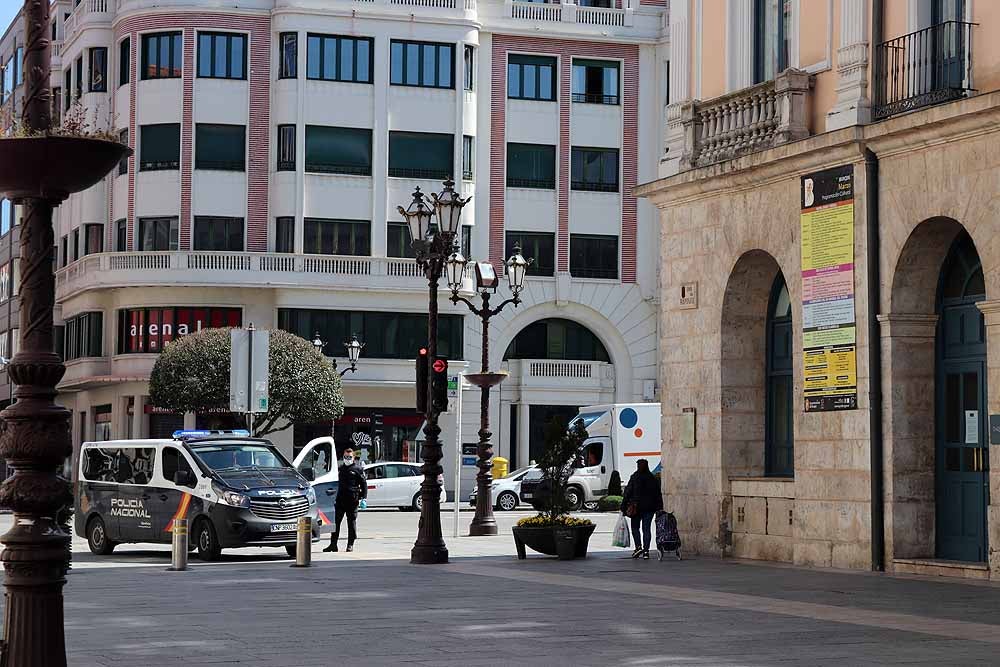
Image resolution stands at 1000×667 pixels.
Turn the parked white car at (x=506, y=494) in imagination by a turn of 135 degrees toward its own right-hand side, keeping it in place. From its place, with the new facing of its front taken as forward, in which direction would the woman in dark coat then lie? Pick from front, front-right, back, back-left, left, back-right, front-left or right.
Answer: back-right

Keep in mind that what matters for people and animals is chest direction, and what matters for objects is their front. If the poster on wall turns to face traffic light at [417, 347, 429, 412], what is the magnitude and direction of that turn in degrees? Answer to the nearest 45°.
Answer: approximately 45° to its right

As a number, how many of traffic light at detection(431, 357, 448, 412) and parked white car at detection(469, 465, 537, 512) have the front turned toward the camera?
1

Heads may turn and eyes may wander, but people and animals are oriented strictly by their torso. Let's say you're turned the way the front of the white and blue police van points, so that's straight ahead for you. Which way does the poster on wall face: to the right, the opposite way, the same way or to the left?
to the right

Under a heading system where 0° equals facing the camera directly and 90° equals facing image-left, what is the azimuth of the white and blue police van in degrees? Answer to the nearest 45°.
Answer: approximately 315°

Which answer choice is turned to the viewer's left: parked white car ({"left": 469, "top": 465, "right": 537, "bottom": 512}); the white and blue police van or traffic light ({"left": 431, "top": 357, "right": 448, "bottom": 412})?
the parked white car

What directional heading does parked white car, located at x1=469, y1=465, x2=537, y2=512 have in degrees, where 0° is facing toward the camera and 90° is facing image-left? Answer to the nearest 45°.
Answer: approximately 90°

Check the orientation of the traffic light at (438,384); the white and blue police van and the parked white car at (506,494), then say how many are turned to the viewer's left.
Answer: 1

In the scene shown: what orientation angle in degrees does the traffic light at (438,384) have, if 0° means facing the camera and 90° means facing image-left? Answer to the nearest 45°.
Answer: approximately 0°

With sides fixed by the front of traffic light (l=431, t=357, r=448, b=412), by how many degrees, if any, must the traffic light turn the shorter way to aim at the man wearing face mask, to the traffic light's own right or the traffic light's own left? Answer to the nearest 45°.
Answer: approximately 135° to the traffic light's own right

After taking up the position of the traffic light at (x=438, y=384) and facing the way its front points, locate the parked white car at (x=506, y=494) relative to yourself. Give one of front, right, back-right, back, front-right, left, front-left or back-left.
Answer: back

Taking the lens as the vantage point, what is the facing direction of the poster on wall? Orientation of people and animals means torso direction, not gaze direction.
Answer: facing the viewer and to the left of the viewer

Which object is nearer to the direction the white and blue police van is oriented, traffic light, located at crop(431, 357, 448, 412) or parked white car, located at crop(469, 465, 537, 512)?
the traffic light

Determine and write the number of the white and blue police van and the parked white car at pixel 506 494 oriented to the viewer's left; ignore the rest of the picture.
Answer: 1

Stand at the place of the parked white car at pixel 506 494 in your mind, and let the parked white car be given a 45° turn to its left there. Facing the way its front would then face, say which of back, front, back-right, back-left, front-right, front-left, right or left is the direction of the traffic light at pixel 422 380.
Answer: front-left

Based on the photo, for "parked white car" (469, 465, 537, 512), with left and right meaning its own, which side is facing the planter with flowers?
left
